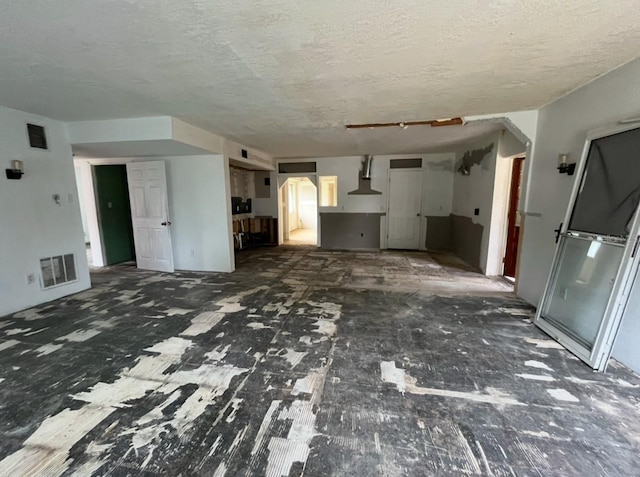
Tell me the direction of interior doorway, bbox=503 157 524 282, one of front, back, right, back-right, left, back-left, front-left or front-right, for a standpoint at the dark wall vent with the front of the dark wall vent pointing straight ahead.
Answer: front-left

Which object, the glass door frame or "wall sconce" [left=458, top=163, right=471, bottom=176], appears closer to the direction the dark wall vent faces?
the glass door frame

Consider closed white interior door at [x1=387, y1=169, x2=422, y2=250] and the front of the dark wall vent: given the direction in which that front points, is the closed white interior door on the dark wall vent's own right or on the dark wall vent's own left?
on the dark wall vent's own left

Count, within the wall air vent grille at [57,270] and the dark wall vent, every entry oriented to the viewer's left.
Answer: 0

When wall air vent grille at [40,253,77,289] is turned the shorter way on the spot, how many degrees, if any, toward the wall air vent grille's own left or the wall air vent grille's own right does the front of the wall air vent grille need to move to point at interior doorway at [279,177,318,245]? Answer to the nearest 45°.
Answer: approximately 90° to the wall air vent grille's own left

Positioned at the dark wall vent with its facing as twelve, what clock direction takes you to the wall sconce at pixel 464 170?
The wall sconce is roughly at 10 o'clock from the dark wall vent.

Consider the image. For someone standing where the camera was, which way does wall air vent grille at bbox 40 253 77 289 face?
facing the viewer and to the right of the viewer

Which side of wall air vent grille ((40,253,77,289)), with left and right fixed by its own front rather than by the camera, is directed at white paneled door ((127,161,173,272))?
left

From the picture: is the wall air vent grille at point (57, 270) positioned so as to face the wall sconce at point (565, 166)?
yes

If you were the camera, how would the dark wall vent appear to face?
facing the viewer
